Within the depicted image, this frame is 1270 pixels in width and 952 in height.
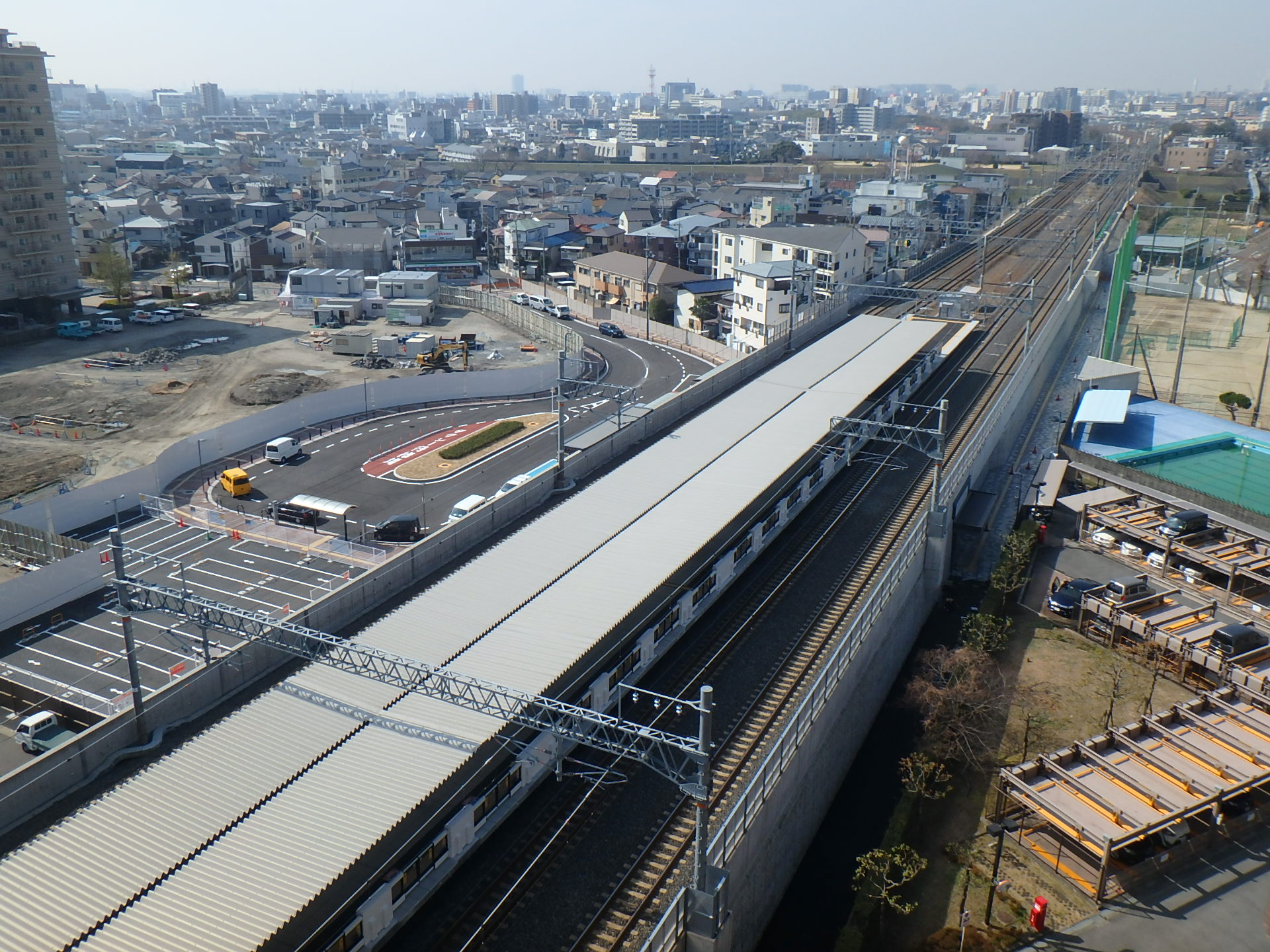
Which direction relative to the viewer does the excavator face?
to the viewer's right

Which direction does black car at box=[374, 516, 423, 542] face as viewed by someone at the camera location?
facing to the left of the viewer

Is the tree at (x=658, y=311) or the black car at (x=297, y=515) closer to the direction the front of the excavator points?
the tree

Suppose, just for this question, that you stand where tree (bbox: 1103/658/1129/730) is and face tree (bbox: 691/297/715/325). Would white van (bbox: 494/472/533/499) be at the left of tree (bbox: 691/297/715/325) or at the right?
left

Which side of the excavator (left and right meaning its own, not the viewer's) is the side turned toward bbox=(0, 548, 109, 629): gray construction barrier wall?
right
